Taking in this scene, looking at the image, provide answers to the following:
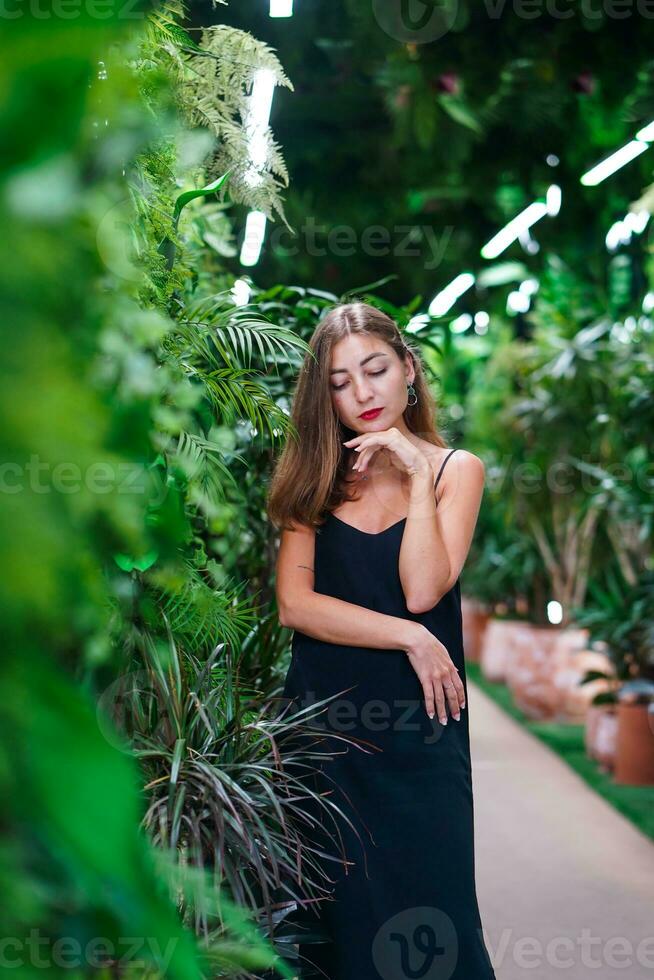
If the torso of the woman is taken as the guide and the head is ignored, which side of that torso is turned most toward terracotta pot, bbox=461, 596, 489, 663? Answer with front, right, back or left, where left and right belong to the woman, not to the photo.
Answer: back

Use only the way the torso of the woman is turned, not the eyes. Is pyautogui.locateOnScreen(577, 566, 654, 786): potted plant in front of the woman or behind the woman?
behind

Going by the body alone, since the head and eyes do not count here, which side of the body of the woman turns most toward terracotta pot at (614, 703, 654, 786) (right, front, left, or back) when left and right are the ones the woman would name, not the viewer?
back

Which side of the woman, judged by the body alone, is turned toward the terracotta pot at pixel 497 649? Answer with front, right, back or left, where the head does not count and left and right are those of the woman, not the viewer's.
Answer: back

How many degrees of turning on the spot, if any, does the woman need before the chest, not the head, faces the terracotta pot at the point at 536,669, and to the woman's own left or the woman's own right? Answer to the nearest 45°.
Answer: approximately 180°

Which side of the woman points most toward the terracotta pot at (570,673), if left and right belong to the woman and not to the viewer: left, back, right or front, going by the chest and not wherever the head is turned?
back

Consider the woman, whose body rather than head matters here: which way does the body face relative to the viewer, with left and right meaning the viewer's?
facing the viewer

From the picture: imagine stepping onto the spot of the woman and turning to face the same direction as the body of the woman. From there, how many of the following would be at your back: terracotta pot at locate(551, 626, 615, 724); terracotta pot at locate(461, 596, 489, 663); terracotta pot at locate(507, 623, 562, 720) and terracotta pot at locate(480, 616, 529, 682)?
4
